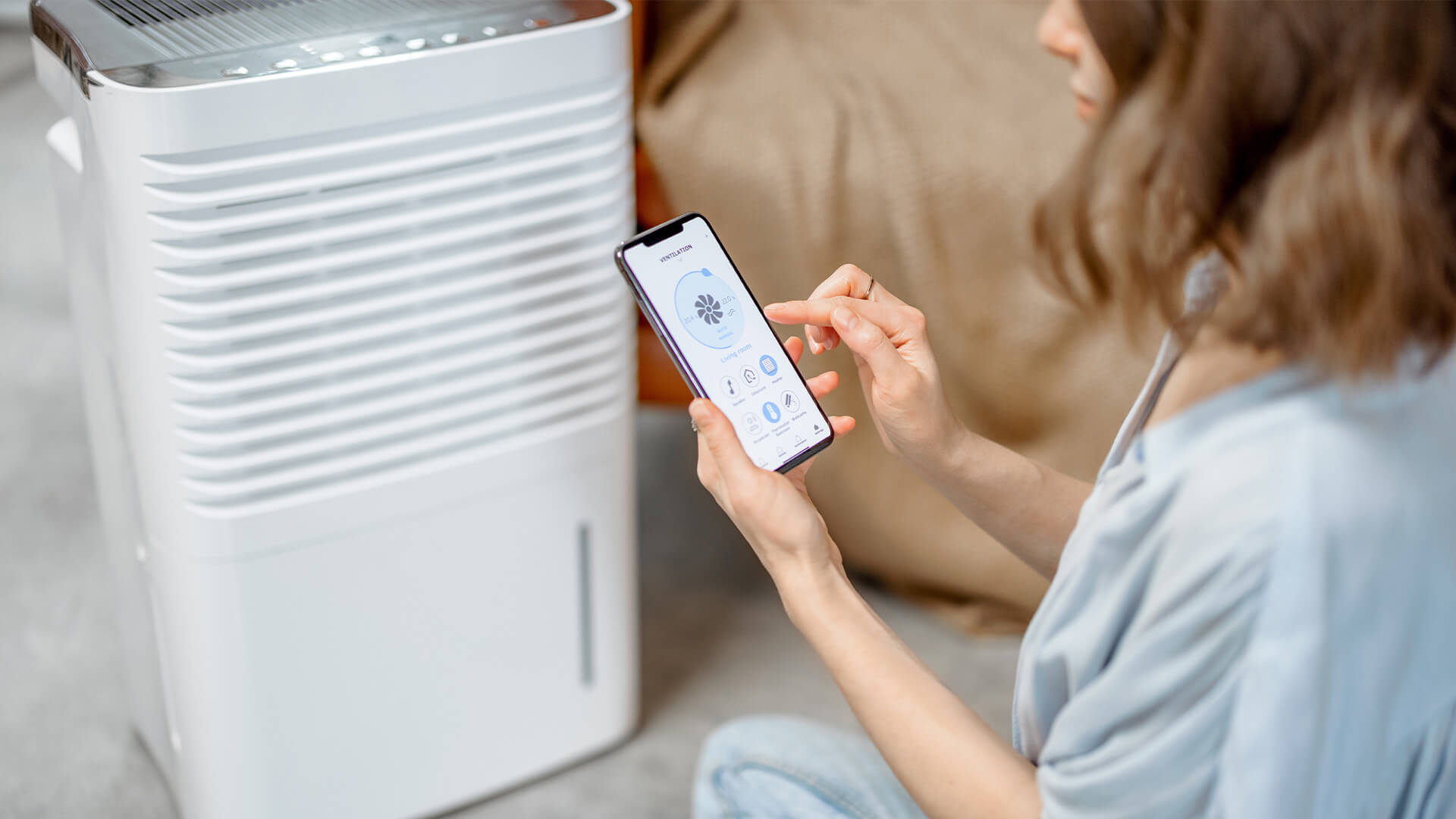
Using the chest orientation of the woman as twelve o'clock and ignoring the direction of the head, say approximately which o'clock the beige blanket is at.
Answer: The beige blanket is roughly at 1 o'clock from the woman.

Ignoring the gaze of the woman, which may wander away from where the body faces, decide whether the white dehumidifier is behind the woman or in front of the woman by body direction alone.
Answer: in front

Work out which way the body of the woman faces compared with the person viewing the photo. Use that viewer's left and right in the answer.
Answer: facing away from the viewer and to the left of the viewer
